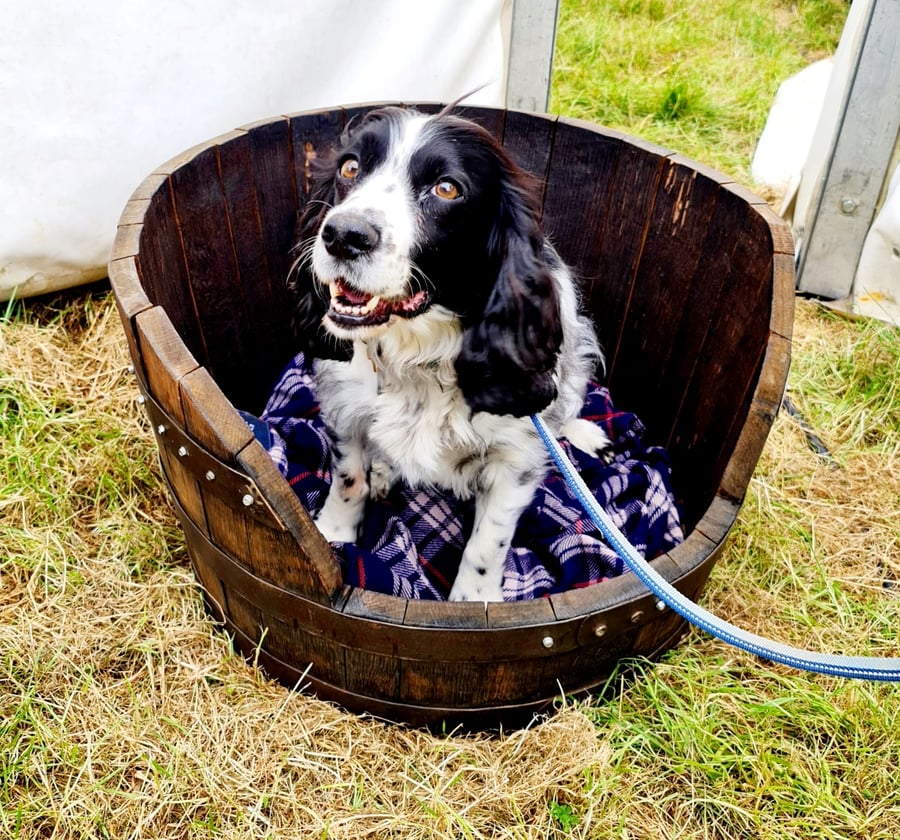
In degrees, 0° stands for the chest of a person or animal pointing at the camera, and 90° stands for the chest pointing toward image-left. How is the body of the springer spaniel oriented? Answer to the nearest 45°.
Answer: approximately 45°

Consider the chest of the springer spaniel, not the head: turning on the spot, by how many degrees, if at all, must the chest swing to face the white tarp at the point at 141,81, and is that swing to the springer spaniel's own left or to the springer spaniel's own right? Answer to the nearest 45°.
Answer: approximately 90° to the springer spaniel's own right
